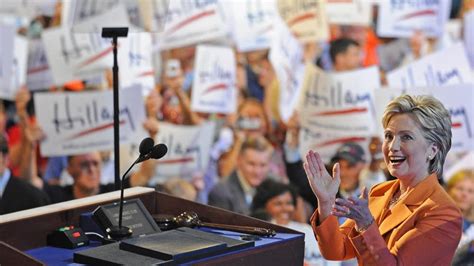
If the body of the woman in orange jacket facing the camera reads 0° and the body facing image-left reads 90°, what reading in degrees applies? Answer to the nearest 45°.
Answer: approximately 45°

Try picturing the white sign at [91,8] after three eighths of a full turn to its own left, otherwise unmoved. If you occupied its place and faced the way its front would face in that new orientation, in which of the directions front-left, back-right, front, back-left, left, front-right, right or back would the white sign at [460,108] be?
front-right

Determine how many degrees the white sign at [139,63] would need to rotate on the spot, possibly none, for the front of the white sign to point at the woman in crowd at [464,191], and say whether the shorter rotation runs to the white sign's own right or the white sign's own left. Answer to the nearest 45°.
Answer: approximately 90° to the white sign's own left

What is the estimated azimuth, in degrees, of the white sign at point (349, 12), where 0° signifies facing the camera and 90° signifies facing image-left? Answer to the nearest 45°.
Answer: approximately 0°

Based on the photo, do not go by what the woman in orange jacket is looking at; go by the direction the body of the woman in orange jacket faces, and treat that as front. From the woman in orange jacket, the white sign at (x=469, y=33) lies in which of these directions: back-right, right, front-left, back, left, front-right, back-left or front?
back-right
